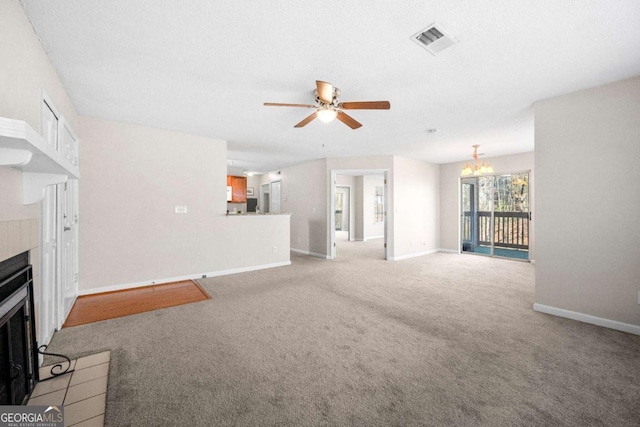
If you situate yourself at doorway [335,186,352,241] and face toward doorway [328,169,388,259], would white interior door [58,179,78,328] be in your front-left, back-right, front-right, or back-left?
front-right

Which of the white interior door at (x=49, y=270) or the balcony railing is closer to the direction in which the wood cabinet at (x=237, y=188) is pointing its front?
the white interior door

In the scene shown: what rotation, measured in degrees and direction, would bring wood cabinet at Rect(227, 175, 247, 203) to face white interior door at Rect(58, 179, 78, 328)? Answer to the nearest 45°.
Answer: approximately 45° to its right

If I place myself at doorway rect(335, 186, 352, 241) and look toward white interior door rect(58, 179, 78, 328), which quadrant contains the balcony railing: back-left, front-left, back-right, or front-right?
front-left

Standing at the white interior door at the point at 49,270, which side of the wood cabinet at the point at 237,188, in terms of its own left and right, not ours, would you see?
front

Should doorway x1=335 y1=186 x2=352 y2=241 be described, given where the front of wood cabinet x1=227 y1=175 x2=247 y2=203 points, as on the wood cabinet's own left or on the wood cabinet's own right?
on the wood cabinet's own left

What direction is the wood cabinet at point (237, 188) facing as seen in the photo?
toward the camera

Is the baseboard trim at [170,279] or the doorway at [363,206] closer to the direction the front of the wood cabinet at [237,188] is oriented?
the baseboard trim

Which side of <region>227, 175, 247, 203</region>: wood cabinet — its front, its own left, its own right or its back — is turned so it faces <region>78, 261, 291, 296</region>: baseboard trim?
front

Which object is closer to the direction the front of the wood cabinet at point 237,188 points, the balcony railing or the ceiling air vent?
the ceiling air vent

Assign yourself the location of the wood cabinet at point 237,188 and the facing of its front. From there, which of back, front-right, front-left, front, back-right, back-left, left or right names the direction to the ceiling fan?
front

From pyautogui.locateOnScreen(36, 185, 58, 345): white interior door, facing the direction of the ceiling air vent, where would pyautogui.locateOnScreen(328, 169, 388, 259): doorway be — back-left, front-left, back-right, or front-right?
front-left

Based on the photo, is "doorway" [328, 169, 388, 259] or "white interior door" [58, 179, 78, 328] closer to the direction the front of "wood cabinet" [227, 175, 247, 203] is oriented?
the white interior door
